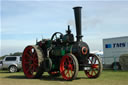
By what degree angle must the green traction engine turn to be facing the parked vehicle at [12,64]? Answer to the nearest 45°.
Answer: approximately 180°

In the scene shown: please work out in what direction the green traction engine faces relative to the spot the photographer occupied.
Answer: facing the viewer and to the right of the viewer

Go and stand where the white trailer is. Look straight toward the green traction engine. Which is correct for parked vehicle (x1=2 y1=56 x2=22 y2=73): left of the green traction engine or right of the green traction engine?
right

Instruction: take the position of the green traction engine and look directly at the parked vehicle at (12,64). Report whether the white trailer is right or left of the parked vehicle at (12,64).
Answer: right

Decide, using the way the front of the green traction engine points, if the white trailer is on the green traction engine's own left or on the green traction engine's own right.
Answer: on the green traction engine's own left
